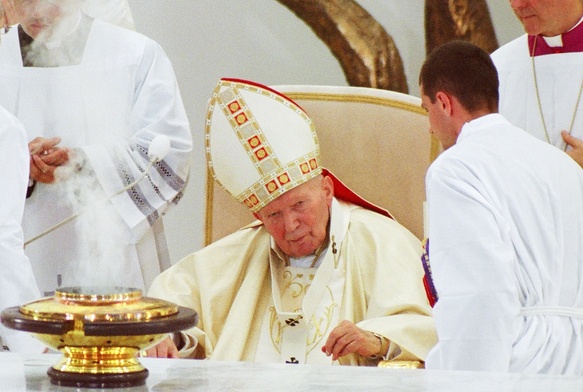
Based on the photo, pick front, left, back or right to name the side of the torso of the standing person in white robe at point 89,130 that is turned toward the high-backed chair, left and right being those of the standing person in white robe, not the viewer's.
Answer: left

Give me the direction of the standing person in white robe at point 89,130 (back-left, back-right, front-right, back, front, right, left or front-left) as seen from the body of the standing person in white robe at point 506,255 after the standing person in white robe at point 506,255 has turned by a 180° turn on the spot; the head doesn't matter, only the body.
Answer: back

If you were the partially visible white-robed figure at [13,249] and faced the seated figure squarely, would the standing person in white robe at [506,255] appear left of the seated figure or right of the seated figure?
right

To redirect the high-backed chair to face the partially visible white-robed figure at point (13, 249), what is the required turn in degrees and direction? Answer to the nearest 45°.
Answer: approximately 45° to its right

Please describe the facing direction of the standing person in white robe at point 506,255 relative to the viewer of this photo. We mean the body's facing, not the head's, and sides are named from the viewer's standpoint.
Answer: facing away from the viewer and to the left of the viewer

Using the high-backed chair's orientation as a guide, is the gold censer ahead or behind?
ahead

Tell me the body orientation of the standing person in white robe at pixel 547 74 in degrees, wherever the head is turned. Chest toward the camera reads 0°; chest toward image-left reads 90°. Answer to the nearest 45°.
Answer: approximately 0°

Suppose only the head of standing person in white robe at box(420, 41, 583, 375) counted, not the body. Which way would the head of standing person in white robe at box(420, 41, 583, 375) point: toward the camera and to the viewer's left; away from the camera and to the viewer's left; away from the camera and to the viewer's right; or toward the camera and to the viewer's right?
away from the camera and to the viewer's left
